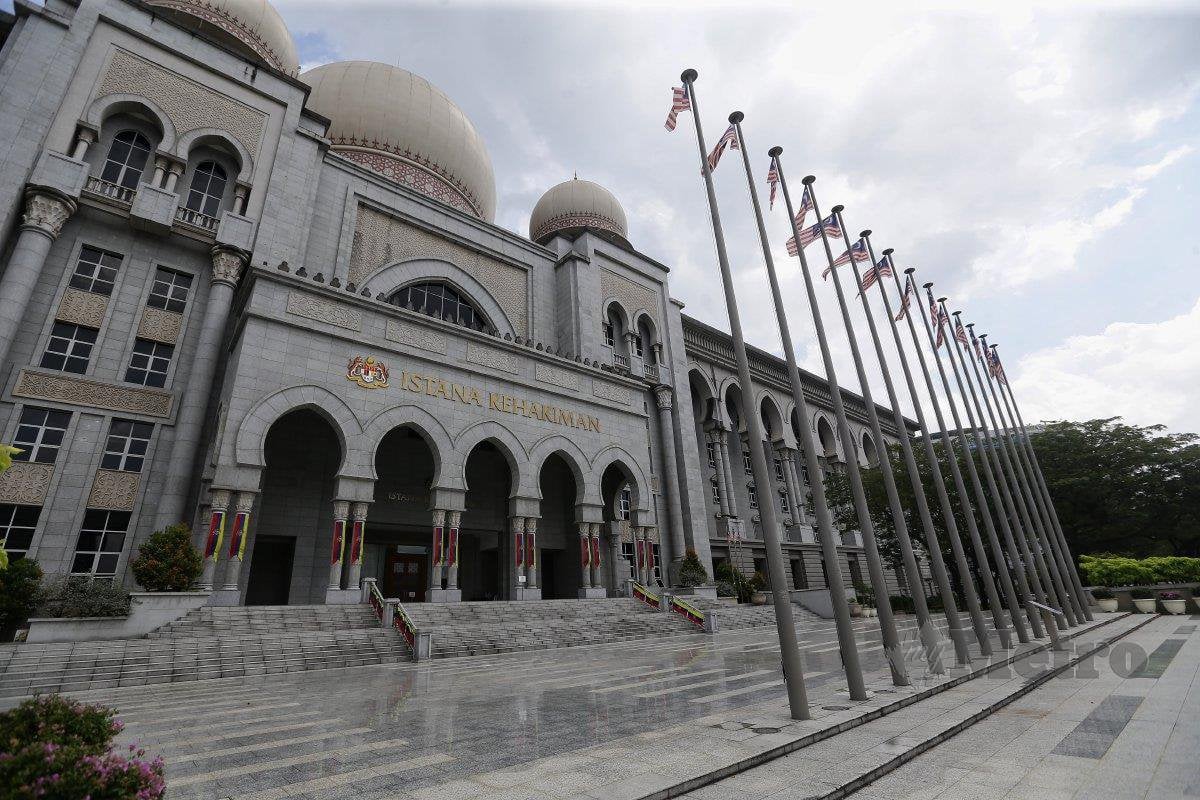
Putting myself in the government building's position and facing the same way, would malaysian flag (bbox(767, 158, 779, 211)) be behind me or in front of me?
in front

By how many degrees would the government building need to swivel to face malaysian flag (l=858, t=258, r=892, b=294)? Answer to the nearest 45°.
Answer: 0° — it already faces it

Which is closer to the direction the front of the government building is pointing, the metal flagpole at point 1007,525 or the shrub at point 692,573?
the metal flagpole

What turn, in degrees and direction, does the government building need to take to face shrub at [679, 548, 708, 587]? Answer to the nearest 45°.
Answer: approximately 45° to its left

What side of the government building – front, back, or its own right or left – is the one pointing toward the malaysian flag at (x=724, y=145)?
front

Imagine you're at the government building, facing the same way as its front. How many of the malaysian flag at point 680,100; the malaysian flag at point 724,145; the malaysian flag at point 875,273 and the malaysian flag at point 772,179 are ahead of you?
4

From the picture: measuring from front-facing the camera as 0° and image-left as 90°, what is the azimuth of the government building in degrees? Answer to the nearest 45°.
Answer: approximately 315°

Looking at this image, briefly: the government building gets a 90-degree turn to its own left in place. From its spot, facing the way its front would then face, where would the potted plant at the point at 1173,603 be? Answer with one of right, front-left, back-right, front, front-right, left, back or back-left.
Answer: front-right
